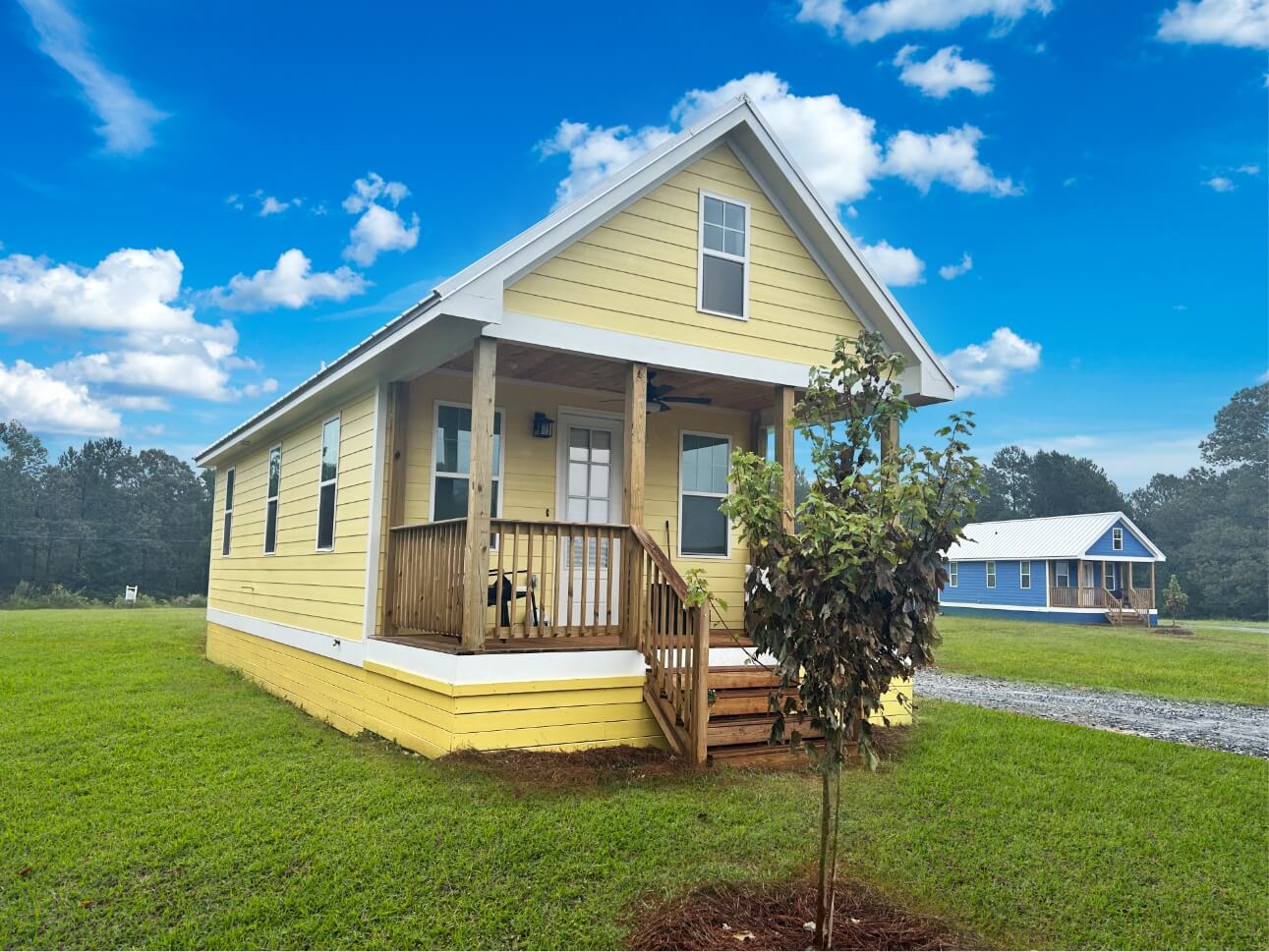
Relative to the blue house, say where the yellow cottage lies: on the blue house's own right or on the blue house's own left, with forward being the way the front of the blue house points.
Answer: on the blue house's own right

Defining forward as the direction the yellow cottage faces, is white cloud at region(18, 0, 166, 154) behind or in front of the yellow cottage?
behind

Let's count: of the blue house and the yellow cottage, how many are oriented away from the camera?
0

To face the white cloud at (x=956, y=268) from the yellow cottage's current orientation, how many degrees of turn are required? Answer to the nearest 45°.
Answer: approximately 90° to its left

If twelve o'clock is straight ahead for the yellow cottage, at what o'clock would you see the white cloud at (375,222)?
The white cloud is roughly at 7 o'clock from the yellow cottage.

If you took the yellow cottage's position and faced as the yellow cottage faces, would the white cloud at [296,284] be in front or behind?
behind

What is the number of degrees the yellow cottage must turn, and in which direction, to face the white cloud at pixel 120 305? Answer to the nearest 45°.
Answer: approximately 180°

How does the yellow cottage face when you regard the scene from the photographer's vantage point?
facing the viewer and to the right of the viewer

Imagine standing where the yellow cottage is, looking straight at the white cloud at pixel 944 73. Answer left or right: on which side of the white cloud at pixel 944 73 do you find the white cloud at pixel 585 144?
left
